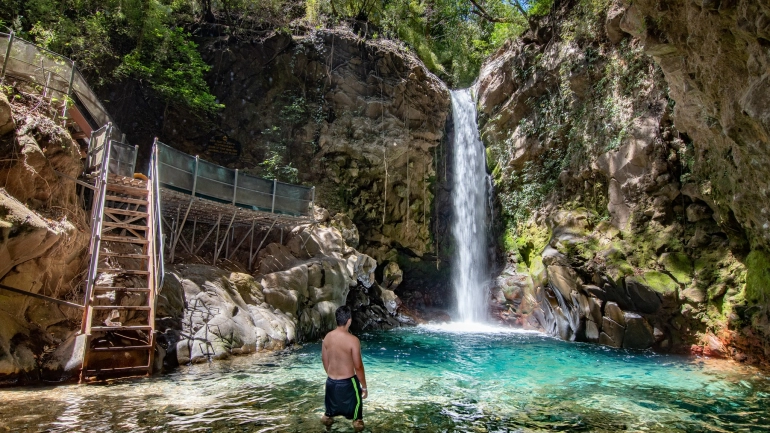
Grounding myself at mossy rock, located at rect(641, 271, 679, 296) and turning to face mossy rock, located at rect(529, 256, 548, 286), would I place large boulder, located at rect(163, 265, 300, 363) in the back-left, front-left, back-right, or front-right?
front-left

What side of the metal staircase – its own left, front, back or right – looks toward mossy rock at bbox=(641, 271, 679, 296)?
left

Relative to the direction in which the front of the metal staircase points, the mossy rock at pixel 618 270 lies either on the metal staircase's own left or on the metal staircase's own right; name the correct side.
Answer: on the metal staircase's own left

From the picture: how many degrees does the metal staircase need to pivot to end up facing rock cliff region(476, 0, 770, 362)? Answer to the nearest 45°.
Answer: approximately 90° to its left

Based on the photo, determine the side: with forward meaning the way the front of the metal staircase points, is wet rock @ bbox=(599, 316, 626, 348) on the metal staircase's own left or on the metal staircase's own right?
on the metal staircase's own left

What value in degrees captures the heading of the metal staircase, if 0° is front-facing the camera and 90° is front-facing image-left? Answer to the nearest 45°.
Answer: approximately 0°

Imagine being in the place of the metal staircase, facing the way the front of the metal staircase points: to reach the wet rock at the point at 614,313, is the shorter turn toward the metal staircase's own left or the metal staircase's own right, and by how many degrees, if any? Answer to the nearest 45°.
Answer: approximately 90° to the metal staircase's own left

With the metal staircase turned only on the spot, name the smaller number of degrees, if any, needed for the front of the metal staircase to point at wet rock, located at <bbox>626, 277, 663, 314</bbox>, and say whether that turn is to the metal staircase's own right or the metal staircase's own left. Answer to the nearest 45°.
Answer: approximately 90° to the metal staircase's own left

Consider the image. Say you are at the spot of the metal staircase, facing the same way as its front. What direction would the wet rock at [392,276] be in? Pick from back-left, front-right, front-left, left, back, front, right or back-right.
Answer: back-left

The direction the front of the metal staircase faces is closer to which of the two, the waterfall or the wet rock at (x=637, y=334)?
the wet rock

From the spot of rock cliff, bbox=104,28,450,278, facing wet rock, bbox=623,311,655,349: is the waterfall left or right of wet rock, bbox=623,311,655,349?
left

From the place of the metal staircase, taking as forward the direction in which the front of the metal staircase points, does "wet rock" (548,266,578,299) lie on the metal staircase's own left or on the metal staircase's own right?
on the metal staircase's own left

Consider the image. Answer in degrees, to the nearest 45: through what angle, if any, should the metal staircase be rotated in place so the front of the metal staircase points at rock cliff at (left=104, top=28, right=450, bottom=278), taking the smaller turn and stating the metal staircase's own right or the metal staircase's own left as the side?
approximately 135° to the metal staircase's own left
